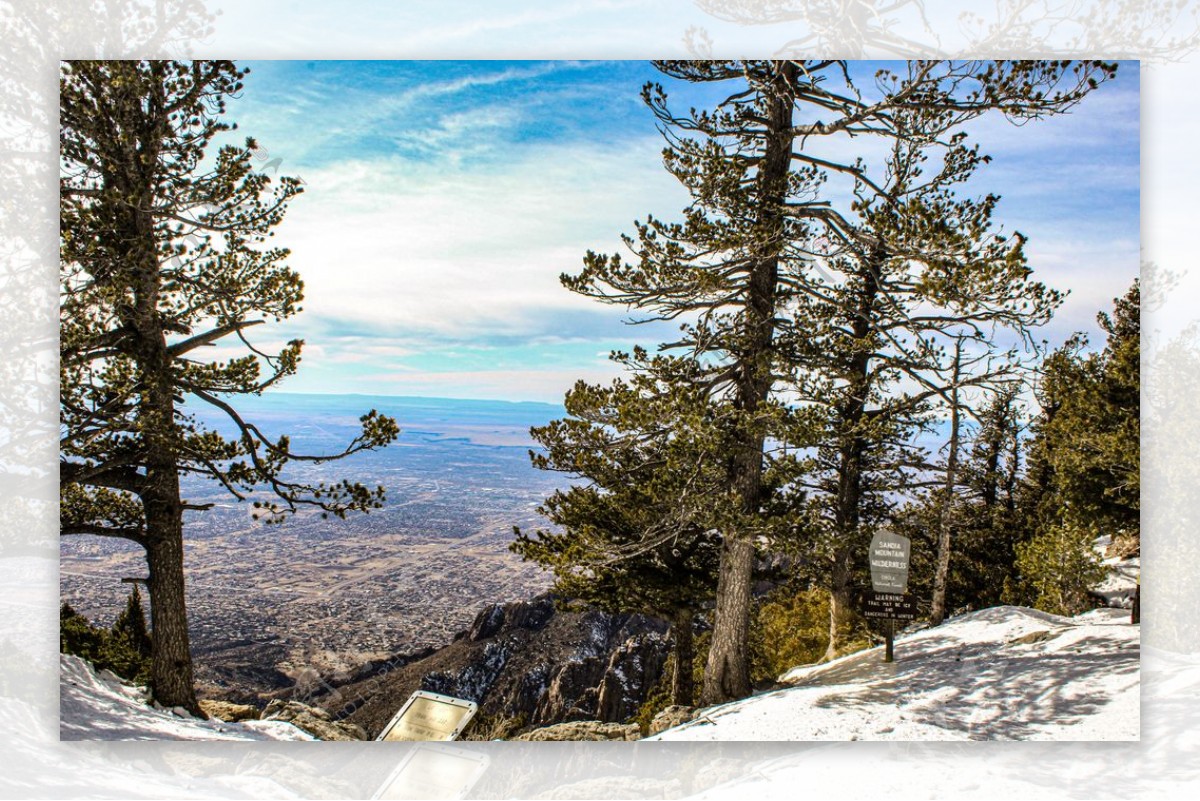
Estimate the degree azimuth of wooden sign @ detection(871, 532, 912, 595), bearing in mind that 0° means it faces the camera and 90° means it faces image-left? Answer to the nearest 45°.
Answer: approximately 0°

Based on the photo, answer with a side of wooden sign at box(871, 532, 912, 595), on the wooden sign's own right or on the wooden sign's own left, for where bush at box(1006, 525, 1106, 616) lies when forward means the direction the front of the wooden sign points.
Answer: on the wooden sign's own left

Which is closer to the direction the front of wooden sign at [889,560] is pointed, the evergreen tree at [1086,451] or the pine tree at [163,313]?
the pine tree

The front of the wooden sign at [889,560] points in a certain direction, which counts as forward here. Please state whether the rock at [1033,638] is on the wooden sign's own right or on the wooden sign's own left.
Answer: on the wooden sign's own left

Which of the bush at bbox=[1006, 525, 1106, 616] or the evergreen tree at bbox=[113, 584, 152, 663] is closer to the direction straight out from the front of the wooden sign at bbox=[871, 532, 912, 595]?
the evergreen tree
